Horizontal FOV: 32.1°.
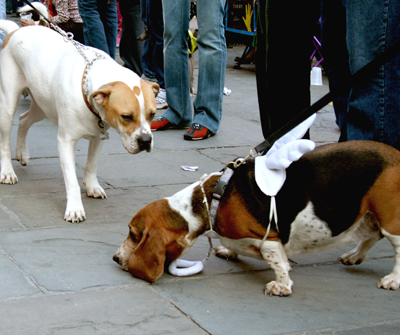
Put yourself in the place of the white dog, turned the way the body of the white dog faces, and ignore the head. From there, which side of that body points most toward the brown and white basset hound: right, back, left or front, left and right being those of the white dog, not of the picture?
front

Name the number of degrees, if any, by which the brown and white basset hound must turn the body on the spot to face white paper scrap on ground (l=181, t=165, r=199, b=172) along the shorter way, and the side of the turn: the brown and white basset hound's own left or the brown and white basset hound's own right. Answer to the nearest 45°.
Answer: approximately 90° to the brown and white basset hound's own right

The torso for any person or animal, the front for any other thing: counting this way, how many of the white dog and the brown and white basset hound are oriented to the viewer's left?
1

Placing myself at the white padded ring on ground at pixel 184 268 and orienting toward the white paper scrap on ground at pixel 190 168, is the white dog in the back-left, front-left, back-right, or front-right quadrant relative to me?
front-left

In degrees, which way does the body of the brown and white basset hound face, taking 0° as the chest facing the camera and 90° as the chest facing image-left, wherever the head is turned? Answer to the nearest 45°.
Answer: approximately 90°

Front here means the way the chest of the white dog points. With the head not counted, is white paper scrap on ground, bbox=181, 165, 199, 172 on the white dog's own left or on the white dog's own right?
on the white dog's own left

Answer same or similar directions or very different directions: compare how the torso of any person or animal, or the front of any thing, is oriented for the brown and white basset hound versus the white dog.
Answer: very different directions

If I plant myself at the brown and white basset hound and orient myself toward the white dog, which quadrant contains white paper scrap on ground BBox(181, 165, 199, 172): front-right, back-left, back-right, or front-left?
front-right

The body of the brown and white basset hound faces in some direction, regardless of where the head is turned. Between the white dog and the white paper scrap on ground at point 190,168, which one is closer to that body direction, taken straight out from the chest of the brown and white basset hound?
the white dog

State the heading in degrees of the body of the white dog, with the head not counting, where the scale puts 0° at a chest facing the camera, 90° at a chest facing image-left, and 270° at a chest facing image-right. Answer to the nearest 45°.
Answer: approximately 315°

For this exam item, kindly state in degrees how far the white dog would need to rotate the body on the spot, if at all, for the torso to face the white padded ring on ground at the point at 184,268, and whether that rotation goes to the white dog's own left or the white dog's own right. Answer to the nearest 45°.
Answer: approximately 45° to the white dog's own right
